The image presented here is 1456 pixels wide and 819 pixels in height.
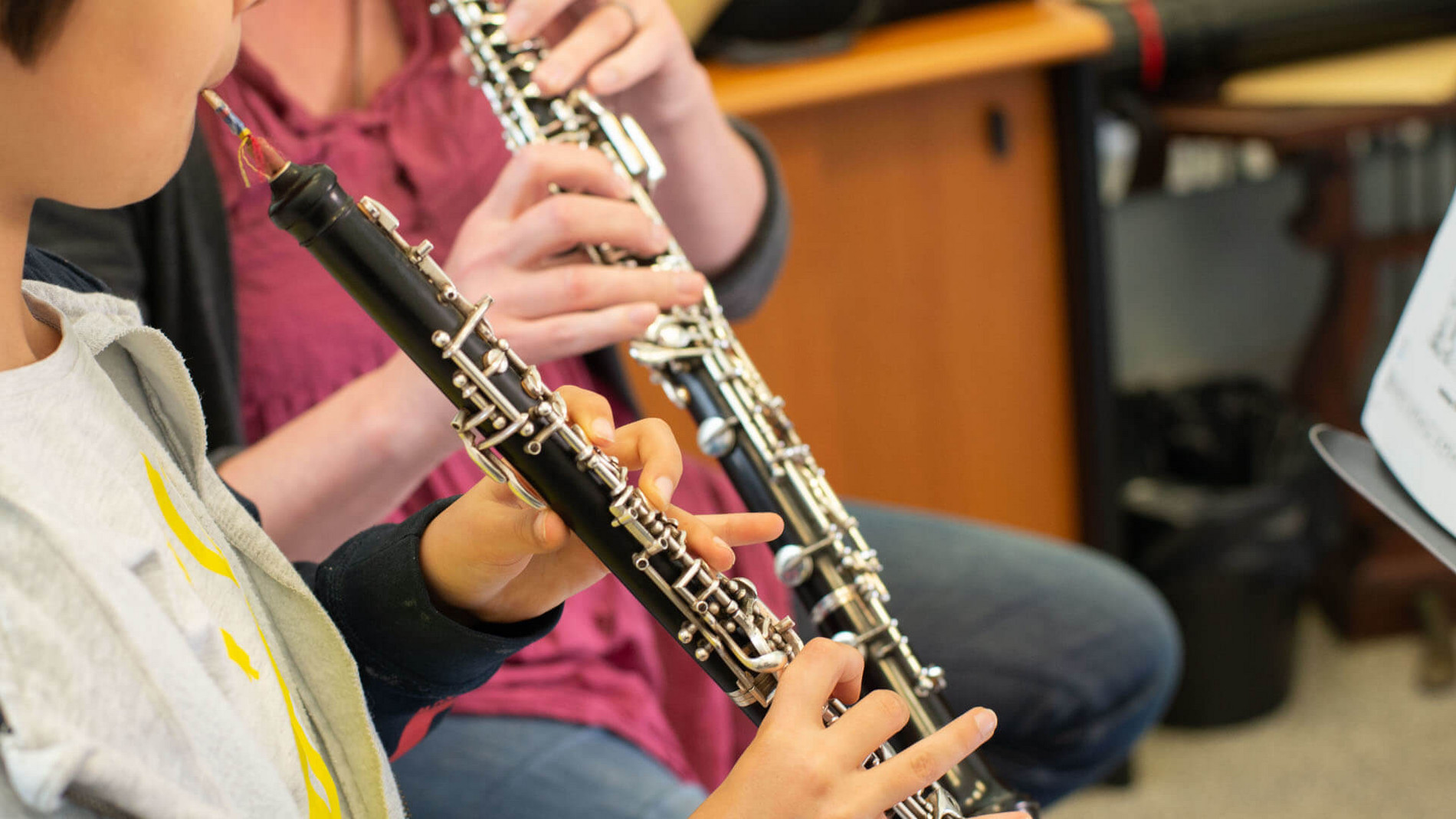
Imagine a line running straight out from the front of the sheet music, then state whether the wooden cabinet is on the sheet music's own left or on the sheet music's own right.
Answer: on the sheet music's own right

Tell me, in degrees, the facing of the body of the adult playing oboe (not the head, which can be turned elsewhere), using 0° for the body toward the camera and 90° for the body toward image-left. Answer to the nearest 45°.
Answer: approximately 315°

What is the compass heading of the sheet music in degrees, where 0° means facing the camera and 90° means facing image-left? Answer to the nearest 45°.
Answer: approximately 45°

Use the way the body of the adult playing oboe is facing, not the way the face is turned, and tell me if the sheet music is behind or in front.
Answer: in front

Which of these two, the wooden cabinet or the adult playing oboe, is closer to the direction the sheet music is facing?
the adult playing oboe
